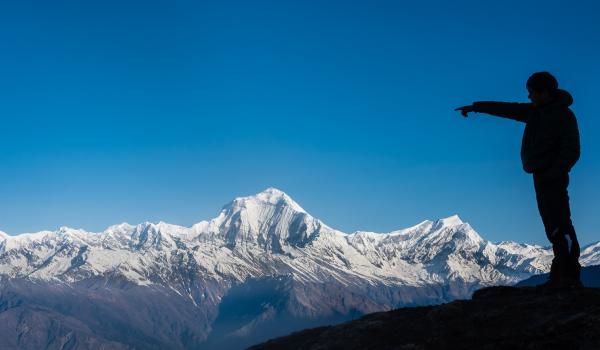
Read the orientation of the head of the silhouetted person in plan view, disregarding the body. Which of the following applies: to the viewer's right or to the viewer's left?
to the viewer's left

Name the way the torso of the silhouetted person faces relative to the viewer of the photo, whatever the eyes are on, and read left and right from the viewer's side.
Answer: facing to the left of the viewer
